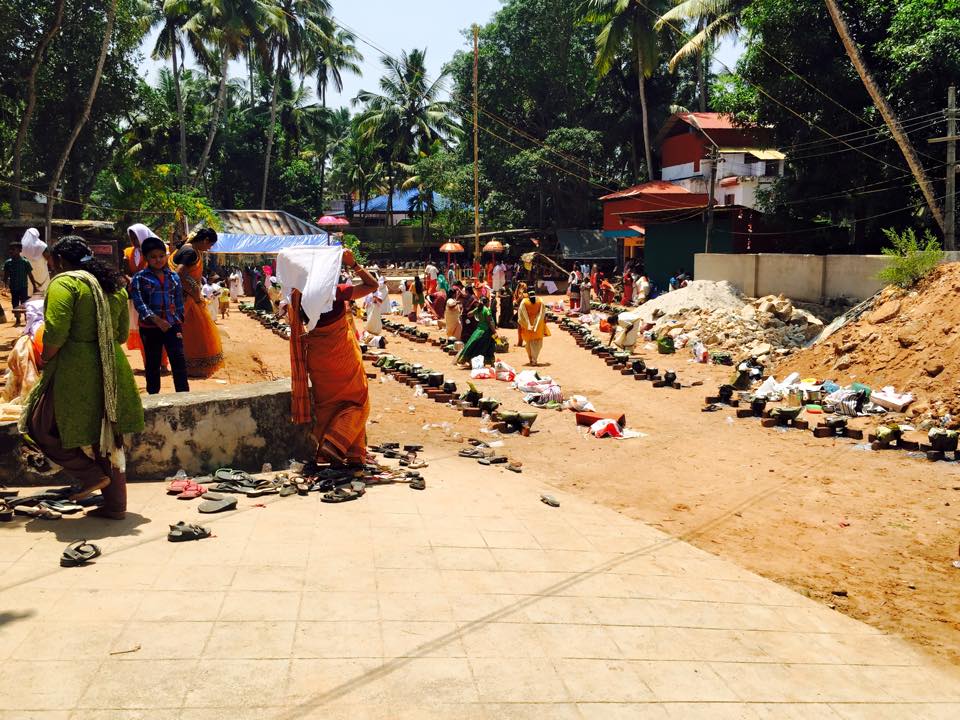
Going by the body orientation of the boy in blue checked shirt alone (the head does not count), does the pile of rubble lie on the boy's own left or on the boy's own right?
on the boy's own left

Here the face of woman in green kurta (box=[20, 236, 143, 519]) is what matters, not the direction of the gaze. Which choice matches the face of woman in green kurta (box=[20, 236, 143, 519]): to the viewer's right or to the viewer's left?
to the viewer's left

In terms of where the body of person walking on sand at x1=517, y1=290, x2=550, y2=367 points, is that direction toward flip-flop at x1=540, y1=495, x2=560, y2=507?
yes

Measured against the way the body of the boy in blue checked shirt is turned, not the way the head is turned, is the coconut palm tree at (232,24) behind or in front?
behind

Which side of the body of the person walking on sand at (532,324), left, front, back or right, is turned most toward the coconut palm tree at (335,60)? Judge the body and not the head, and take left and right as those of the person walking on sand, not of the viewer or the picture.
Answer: back

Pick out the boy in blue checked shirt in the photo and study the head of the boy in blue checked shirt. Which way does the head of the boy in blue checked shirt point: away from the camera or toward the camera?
toward the camera

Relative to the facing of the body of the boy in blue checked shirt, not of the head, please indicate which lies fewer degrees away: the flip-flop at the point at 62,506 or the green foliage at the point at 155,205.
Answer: the flip-flop

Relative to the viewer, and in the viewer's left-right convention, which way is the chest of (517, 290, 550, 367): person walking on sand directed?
facing the viewer

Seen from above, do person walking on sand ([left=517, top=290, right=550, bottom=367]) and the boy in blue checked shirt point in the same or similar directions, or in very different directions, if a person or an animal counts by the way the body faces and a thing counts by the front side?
same or similar directions

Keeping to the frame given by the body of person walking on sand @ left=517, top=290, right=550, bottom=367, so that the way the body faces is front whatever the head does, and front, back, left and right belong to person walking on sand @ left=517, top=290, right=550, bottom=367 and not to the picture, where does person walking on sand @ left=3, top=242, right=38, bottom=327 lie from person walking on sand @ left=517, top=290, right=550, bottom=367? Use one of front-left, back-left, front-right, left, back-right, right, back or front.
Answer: right

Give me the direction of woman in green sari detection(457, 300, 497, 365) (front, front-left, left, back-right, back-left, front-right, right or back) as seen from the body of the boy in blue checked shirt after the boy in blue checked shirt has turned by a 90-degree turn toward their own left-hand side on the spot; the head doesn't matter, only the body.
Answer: front-left

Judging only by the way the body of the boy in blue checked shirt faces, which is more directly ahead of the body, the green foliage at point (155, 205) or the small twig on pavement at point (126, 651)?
the small twig on pavement

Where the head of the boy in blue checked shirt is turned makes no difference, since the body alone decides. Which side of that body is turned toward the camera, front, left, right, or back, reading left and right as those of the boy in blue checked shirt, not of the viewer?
front
